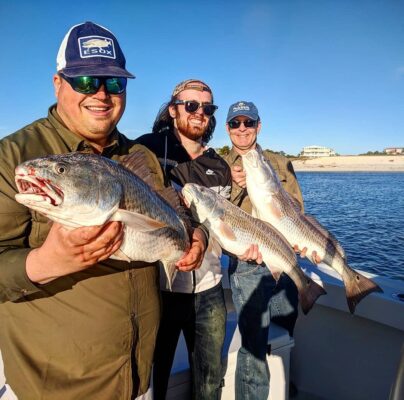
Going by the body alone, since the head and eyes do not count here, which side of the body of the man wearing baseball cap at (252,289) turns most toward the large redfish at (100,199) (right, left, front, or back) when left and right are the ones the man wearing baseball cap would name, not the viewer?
front

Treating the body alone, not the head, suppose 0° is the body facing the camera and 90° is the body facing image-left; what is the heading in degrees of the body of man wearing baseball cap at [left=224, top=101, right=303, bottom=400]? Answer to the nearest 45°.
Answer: approximately 0°

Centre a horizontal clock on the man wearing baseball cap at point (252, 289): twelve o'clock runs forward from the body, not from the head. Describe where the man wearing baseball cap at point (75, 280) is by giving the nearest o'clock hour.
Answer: the man wearing baseball cap at point (75, 280) is roughly at 1 o'clock from the man wearing baseball cap at point (252, 289).
